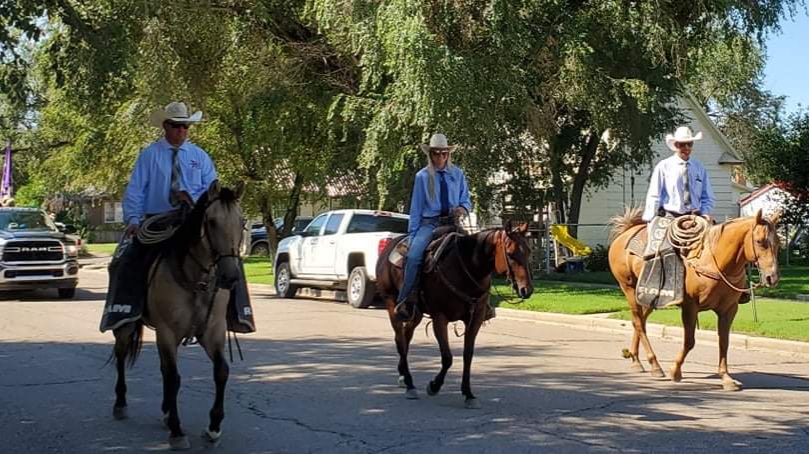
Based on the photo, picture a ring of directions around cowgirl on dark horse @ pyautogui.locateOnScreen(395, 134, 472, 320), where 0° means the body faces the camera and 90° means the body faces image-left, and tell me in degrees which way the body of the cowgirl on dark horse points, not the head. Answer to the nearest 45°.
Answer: approximately 315°

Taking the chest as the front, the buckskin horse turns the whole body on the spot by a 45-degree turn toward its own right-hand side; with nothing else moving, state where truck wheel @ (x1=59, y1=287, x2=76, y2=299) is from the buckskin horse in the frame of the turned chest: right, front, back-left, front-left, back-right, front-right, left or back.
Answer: back

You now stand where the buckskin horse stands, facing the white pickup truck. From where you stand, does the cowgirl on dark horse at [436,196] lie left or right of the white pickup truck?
right

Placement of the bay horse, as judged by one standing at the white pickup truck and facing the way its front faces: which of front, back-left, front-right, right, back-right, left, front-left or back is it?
back-left

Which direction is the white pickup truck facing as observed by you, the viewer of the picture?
facing away from the viewer and to the left of the viewer

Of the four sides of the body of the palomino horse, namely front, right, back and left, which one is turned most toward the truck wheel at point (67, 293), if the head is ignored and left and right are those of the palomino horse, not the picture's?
back

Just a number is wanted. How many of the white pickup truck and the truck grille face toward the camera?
1

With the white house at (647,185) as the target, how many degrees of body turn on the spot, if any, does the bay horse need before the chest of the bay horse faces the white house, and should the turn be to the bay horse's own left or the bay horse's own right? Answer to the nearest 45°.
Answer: approximately 135° to the bay horse's own left

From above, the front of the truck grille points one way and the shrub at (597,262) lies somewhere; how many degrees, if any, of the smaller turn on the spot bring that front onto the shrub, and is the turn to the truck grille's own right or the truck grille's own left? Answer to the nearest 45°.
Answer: approximately 90° to the truck grille's own left

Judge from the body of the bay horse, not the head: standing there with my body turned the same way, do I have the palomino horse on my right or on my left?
on my left

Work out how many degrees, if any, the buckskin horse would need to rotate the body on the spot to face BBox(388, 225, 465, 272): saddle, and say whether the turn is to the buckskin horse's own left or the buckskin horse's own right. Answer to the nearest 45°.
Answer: approximately 90° to the buckskin horse's own left

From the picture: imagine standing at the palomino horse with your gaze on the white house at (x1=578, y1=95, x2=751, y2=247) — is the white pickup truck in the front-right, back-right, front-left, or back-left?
front-left

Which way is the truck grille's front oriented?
toward the camera

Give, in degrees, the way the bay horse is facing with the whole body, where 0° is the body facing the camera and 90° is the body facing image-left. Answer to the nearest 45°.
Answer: approximately 315°

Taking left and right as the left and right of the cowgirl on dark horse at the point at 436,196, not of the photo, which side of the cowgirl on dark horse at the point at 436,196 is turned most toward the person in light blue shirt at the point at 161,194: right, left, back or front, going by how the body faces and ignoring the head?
right
